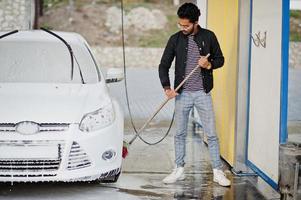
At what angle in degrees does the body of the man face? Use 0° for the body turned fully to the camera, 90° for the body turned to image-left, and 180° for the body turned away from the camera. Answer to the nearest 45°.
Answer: approximately 0°

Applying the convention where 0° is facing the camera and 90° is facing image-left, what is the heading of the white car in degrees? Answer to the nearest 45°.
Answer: approximately 0°

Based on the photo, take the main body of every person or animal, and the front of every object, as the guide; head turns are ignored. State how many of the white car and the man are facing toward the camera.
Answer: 2

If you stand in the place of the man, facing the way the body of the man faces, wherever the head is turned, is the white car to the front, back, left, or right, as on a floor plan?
right

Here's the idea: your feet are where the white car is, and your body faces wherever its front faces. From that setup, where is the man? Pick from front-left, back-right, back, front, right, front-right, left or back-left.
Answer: left

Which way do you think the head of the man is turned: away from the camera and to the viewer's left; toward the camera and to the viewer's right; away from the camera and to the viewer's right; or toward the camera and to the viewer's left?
toward the camera and to the viewer's left
